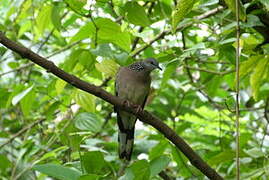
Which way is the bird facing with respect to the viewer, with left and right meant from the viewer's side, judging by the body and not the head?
facing the viewer and to the right of the viewer
